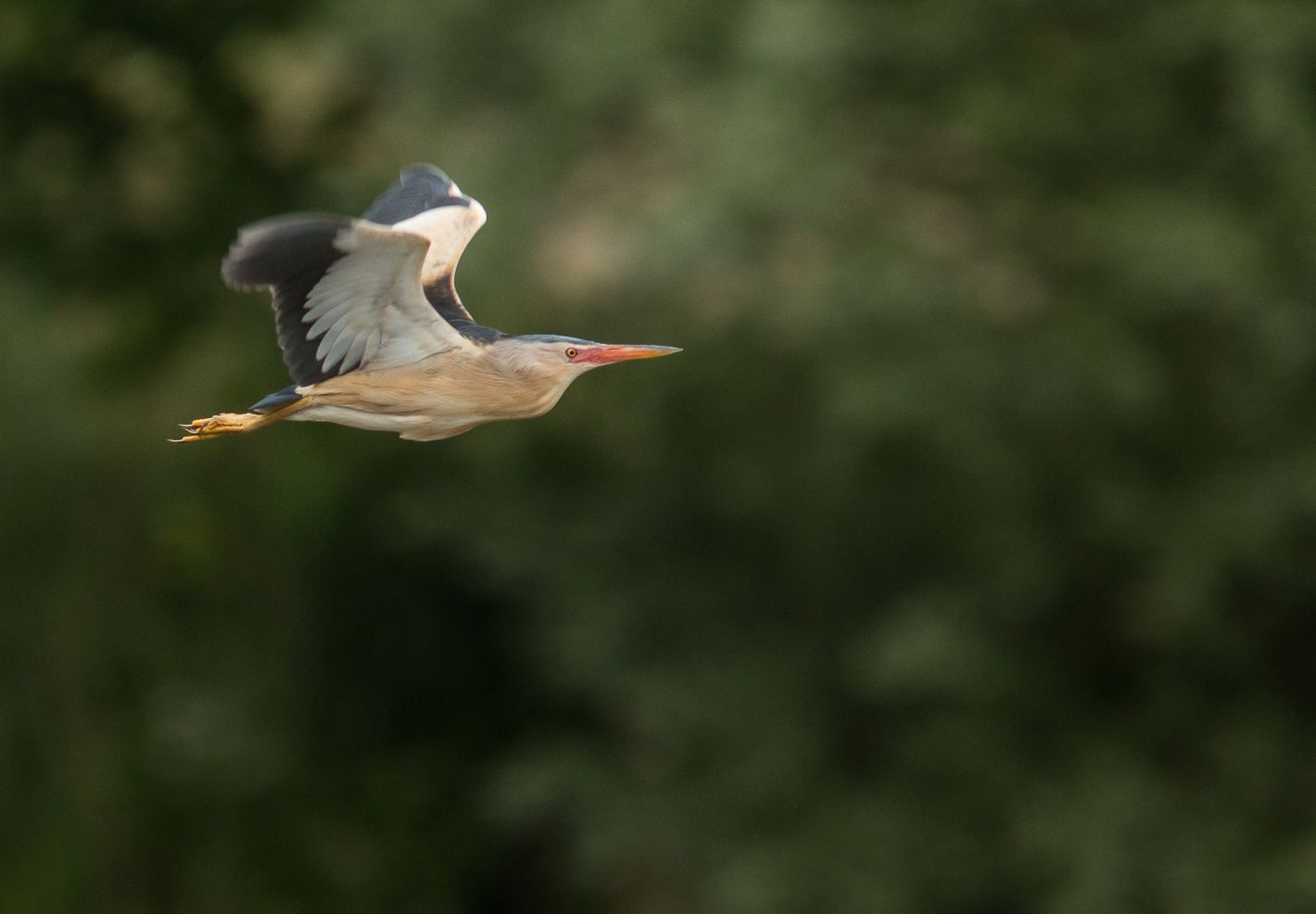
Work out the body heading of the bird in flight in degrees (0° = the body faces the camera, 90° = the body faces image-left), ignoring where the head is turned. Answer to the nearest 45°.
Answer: approximately 270°
